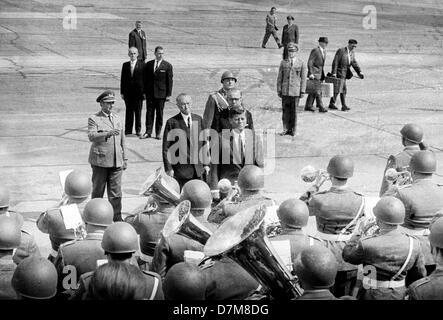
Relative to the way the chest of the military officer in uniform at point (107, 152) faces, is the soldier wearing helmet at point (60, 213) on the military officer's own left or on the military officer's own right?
on the military officer's own right

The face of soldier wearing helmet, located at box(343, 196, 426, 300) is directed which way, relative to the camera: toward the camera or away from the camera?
away from the camera

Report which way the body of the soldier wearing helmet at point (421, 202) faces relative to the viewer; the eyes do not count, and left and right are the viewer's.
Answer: facing away from the viewer

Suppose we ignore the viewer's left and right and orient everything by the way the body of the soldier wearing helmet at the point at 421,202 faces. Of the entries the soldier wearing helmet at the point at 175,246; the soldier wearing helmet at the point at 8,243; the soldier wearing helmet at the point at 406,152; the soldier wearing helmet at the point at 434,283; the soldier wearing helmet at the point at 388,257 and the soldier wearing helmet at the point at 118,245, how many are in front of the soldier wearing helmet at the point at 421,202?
1

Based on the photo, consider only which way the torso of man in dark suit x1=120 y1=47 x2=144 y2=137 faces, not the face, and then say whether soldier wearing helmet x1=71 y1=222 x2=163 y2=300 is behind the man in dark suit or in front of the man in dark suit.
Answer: in front

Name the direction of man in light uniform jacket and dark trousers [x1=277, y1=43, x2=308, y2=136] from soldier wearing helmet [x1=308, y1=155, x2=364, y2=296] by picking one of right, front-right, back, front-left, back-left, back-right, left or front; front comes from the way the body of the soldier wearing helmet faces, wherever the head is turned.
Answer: front

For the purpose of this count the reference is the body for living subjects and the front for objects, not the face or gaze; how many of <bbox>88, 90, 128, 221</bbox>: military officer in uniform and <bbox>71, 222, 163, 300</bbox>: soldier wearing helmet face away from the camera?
1

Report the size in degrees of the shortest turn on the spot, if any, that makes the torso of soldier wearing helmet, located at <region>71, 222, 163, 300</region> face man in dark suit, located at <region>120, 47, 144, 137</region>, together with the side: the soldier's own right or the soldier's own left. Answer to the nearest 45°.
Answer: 0° — they already face them

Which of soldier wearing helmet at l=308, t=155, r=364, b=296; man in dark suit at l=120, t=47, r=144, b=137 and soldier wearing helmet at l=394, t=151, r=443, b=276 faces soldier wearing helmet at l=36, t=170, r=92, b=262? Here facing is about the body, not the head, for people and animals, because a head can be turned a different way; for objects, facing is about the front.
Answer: the man in dark suit

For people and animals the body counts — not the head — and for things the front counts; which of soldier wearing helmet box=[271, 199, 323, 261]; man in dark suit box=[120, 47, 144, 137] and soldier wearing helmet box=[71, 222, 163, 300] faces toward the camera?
the man in dark suit

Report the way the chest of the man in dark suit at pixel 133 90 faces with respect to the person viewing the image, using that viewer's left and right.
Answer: facing the viewer

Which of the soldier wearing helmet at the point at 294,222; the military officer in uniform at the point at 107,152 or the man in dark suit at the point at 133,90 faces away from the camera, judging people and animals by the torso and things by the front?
the soldier wearing helmet

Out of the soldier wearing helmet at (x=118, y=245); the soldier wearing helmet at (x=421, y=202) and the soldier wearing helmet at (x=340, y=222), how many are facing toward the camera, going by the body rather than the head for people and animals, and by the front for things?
0

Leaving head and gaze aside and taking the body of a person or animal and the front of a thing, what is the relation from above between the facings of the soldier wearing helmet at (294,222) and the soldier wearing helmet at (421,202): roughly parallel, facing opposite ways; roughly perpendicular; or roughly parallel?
roughly parallel

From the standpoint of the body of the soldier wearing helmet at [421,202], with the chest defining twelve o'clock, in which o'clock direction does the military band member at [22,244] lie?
The military band member is roughly at 8 o'clock from the soldier wearing helmet.

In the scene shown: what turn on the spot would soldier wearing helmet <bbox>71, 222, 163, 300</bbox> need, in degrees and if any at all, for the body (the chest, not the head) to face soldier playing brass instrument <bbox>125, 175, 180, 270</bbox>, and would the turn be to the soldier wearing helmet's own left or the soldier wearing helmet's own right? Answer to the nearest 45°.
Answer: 0° — they already face them

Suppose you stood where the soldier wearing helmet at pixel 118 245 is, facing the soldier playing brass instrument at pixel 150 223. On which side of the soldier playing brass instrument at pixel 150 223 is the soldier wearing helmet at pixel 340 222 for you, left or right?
right

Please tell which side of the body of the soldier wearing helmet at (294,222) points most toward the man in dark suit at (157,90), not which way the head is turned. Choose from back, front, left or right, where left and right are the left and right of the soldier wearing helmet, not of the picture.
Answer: front

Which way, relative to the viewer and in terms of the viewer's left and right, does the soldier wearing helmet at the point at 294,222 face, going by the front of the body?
facing away from the viewer

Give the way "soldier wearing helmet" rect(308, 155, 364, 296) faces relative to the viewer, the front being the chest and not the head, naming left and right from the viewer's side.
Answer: facing away from the viewer

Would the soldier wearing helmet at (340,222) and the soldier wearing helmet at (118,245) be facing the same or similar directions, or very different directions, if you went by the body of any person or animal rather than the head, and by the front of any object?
same or similar directions
